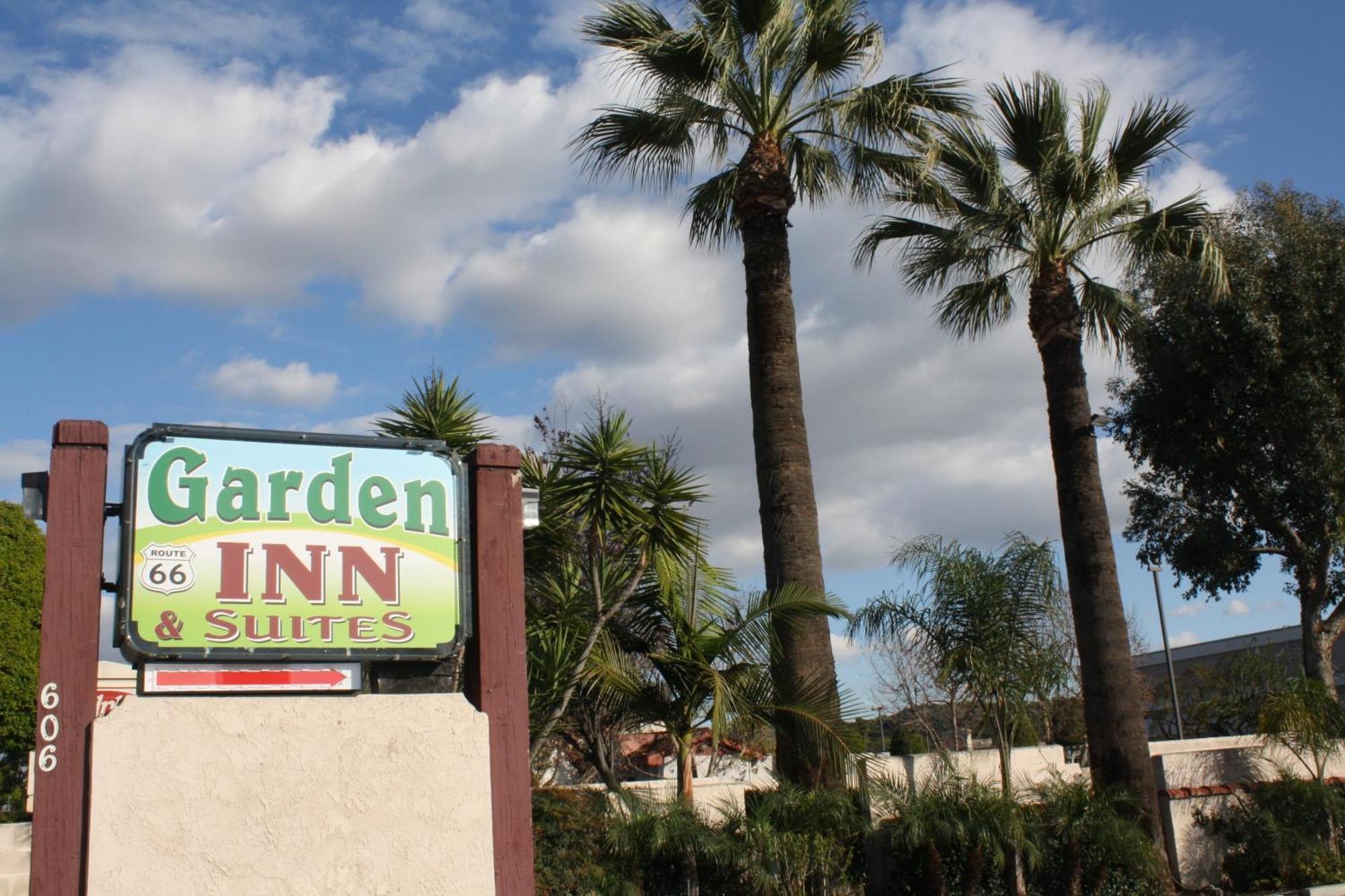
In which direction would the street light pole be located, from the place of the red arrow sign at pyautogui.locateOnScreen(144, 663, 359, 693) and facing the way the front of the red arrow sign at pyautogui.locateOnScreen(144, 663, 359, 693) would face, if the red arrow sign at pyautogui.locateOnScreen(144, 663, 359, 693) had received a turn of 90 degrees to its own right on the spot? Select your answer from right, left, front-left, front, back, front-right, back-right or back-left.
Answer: back-right

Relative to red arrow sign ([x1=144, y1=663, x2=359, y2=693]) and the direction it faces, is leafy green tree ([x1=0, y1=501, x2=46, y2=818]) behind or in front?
behind

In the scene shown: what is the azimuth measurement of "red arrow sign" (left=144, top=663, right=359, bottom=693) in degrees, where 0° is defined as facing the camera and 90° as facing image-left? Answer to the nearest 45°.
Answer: approximately 0°

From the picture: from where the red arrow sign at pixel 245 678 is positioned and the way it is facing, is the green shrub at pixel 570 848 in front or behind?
behind

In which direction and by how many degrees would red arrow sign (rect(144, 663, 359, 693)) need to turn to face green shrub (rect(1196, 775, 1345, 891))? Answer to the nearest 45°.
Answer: approximately 135° to its left

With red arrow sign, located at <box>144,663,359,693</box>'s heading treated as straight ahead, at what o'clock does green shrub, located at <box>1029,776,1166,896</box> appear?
The green shrub is roughly at 8 o'clock from the red arrow sign.
